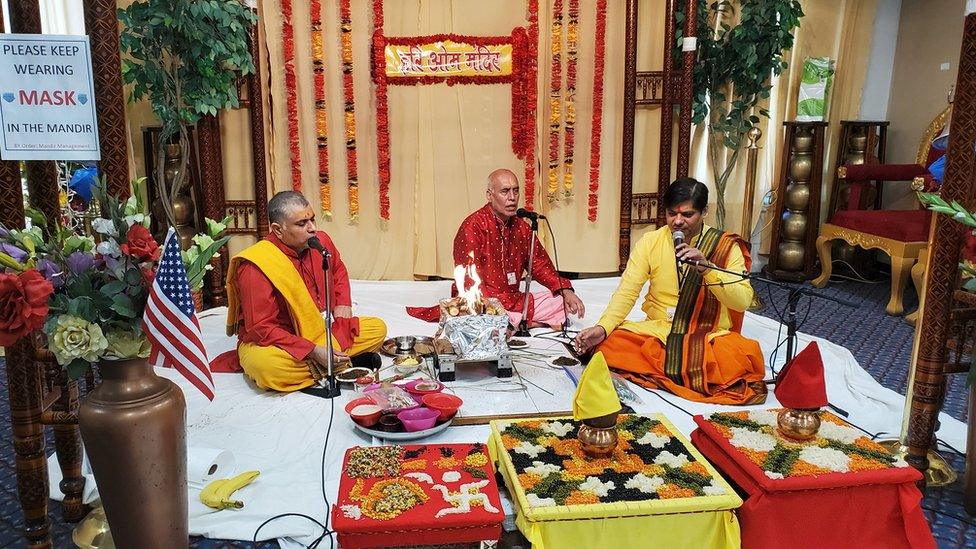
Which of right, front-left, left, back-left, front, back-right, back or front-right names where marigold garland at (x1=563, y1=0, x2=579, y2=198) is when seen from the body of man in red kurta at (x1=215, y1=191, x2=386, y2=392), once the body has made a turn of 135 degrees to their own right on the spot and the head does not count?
back-right

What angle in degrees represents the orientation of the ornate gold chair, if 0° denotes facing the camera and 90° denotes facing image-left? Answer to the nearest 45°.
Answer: approximately 45°

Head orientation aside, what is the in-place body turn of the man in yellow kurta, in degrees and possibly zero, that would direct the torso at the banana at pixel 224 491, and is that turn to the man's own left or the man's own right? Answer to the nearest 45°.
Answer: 0° — they already face it

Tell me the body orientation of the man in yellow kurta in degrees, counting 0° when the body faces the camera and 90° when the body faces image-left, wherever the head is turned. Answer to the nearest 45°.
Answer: approximately 45°

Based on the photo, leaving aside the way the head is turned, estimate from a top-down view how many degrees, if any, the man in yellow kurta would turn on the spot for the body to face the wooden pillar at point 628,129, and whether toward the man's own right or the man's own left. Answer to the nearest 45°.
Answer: approximately 135° to the man's own right

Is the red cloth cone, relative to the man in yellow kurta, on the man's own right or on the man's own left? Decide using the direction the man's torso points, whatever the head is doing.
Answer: on the man's own left

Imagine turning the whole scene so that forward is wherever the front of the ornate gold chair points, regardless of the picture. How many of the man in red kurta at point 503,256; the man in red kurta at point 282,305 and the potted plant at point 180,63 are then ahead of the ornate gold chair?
3

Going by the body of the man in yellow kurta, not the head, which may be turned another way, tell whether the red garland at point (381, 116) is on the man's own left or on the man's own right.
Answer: on the man's own right

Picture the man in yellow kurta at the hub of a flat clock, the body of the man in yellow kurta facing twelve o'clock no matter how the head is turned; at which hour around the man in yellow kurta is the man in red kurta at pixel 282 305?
The man in red kurta is roughly at 1 o'clock from the man in yellow kurta.

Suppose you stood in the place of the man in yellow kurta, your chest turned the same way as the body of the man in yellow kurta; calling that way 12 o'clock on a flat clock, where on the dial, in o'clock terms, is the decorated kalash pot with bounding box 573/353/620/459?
The decorated kalash pot is roughly at 11 o'clock from the man in yellow kurta.

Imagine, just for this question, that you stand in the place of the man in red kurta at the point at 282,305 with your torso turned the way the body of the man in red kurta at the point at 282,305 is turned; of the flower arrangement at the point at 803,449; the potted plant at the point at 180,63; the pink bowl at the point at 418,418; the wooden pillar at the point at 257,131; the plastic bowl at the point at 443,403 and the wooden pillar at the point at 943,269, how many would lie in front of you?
4

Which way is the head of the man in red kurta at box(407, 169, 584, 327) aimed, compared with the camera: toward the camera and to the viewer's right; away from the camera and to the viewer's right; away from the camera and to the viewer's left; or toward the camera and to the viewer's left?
toward the camera and to the viewer's right

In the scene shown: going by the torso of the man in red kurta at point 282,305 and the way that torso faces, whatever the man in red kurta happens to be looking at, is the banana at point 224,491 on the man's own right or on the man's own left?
on the man's own right
